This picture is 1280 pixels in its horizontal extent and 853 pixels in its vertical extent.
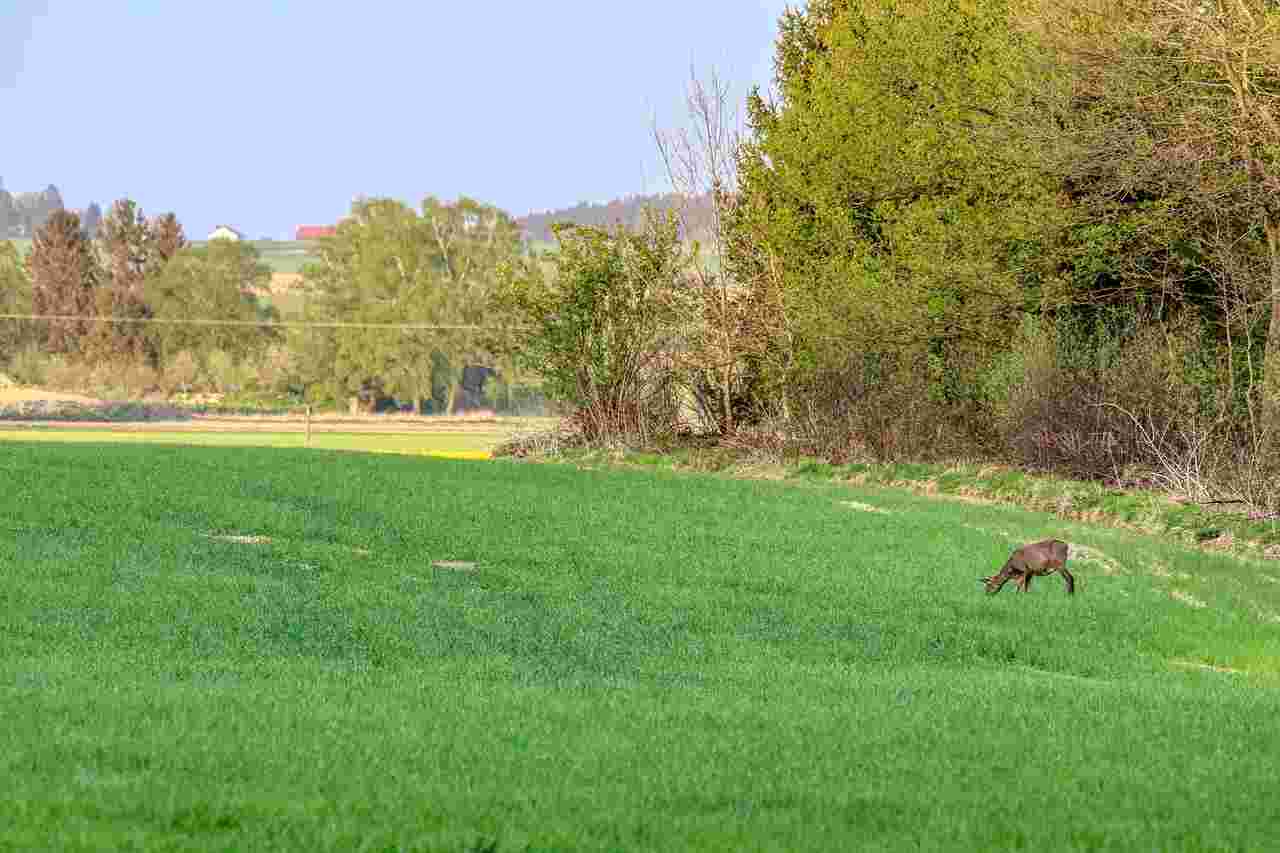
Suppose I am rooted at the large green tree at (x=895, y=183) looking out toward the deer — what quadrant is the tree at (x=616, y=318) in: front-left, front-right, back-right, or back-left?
back-right

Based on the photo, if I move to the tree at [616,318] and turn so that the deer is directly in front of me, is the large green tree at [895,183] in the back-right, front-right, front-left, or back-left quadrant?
front-left

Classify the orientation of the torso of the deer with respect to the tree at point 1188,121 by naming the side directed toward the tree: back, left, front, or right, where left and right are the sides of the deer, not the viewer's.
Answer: right

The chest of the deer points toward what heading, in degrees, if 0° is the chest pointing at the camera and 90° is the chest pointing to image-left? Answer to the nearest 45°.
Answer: approximately 90°

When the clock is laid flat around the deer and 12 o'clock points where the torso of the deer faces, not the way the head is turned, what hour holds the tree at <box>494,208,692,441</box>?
The tree is roughly at 2 o'clock from the deer.

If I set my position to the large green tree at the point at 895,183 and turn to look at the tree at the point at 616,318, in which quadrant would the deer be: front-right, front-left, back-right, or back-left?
back-left

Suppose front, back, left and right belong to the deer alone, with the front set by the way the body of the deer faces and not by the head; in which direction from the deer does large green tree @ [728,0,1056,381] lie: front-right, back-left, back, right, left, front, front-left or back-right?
right
